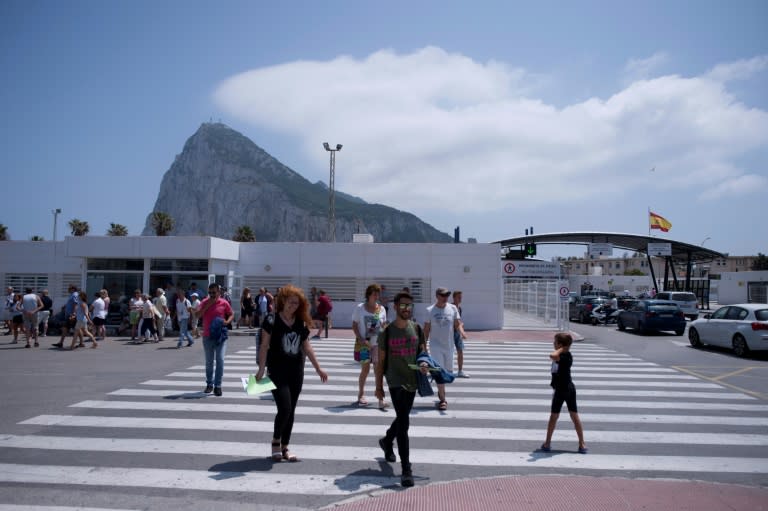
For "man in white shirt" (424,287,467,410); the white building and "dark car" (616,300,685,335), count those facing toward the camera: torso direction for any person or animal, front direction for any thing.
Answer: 2

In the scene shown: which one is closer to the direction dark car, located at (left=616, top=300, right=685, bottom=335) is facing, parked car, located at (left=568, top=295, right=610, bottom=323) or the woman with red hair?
the parked car

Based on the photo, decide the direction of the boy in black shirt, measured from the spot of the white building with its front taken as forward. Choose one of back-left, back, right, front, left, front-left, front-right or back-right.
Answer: front

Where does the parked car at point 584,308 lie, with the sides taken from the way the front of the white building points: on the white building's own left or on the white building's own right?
on the white building's own left

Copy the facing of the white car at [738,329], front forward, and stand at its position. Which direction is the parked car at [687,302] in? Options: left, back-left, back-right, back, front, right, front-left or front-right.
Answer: front-right

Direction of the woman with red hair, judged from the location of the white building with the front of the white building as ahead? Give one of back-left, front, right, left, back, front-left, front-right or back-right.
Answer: front
